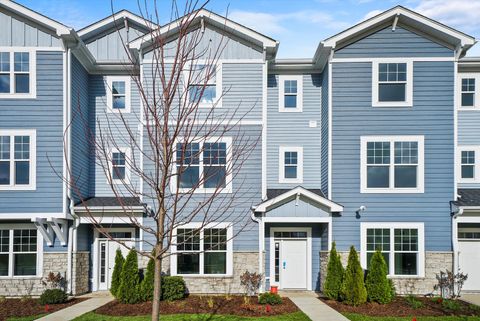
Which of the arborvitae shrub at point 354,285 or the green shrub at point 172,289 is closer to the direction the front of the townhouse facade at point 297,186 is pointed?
the arborvitae shrub

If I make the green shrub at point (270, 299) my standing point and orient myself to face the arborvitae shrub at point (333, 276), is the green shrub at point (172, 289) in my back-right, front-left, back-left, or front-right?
back-left

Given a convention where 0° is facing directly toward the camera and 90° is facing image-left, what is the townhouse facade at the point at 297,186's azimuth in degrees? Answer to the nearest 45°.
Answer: approximately 0°

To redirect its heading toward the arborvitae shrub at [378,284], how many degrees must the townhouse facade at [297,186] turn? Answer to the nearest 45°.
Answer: approximately 45° to its left
